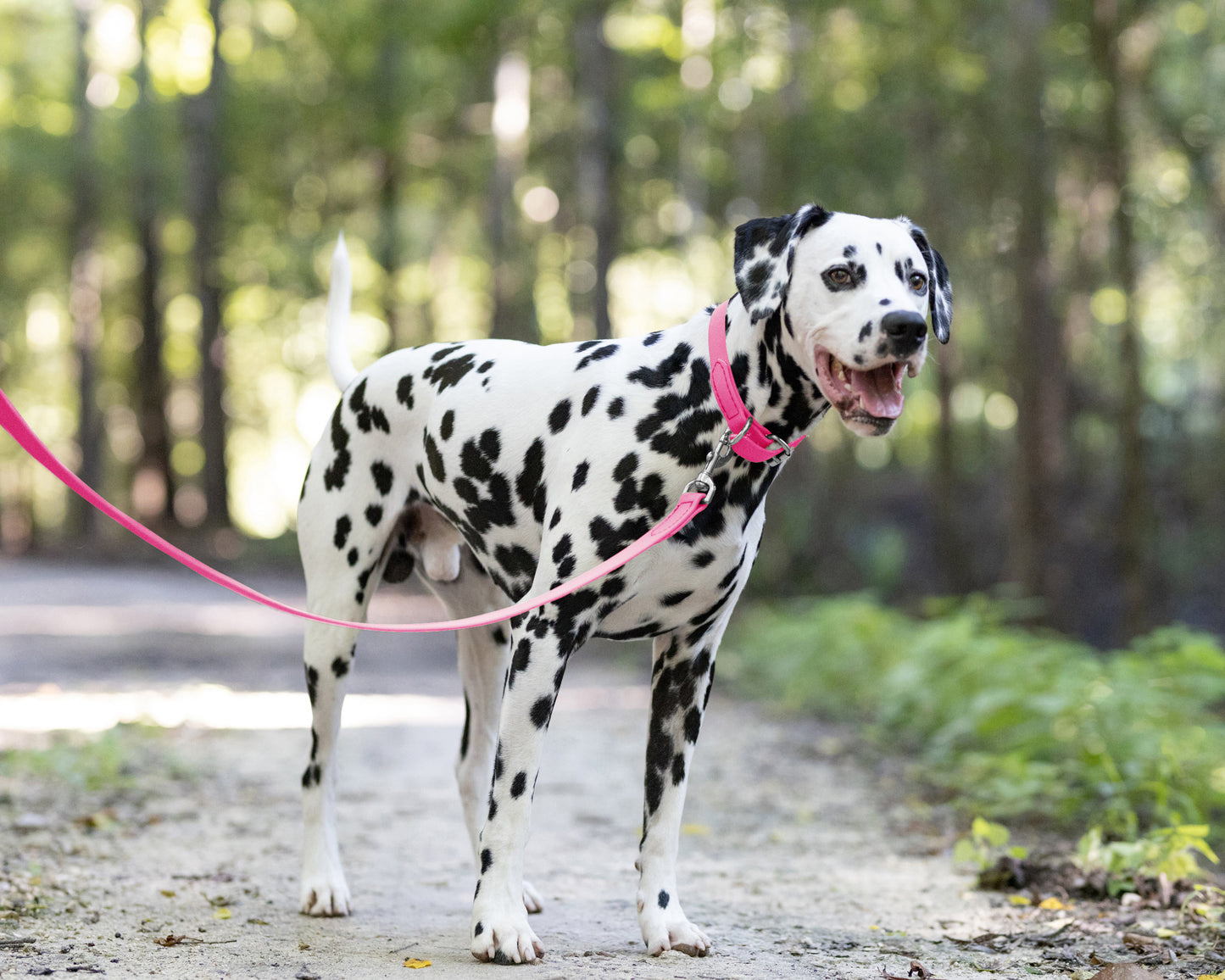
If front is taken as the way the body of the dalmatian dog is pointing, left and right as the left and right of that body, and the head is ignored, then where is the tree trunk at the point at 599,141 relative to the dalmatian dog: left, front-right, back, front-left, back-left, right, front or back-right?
back-left

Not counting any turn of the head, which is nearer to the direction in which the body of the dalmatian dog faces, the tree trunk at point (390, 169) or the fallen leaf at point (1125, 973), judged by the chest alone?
the fallen leaf

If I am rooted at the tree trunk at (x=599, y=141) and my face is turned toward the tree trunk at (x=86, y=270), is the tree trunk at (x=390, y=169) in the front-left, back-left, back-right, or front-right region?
front-right

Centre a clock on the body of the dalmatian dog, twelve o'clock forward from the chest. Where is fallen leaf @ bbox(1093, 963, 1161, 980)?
The fallen leaf is roughly at 11 o'clock from the dalmatian dog.

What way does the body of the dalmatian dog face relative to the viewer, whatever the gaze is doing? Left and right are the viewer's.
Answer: facing the viewer and to the right of the viewer

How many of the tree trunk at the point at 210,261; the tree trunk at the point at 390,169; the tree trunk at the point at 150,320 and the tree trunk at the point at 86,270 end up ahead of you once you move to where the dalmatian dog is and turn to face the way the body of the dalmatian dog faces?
0

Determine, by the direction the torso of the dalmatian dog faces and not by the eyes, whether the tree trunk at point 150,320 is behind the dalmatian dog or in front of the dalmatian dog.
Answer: behind

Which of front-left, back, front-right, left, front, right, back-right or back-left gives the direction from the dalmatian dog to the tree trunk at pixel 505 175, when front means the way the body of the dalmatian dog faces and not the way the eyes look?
back-left

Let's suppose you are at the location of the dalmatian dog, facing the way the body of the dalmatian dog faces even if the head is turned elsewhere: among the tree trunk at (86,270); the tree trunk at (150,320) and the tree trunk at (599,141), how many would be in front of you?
0

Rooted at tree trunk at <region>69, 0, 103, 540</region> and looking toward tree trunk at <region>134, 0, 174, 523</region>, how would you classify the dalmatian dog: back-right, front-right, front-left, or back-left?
front-right

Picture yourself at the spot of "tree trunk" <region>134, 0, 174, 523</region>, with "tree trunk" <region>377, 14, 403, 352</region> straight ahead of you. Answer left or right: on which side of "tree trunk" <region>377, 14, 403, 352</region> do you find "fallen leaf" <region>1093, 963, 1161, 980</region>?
right

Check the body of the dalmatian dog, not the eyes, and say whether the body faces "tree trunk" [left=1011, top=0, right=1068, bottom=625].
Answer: no

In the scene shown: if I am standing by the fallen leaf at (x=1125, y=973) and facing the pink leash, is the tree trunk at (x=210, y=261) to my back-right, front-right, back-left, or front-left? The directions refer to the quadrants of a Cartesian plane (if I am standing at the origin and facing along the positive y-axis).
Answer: front-right

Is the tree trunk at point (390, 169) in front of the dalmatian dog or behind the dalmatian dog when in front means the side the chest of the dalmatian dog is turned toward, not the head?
behind
